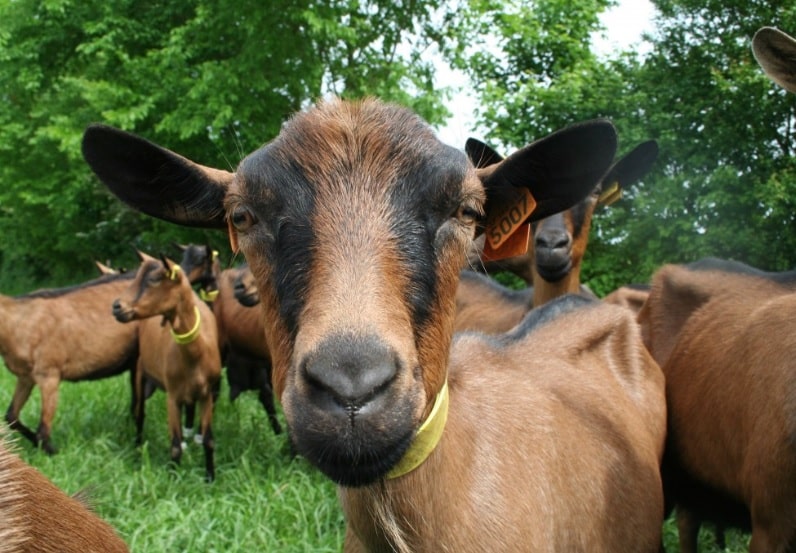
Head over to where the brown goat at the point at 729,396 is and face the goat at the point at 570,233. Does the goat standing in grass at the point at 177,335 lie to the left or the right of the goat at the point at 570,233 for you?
left

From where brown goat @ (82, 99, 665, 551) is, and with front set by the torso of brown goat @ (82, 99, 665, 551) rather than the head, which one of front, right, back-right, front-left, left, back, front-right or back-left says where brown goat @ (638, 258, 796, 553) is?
back

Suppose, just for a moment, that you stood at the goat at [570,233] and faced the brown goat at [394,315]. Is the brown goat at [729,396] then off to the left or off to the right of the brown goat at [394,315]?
left

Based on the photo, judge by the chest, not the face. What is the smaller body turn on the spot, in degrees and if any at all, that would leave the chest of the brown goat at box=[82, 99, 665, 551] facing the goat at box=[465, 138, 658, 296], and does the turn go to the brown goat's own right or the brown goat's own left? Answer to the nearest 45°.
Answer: approximately 135° to the brown goat's own right

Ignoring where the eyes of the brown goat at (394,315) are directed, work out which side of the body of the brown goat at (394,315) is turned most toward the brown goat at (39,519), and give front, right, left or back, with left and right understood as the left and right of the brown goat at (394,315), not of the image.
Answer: front

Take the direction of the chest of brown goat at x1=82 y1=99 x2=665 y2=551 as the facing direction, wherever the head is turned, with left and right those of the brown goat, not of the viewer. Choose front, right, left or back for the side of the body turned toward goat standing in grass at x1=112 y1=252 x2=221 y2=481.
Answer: right

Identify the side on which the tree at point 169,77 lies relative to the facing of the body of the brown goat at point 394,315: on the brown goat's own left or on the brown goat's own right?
on the brown goat's own right

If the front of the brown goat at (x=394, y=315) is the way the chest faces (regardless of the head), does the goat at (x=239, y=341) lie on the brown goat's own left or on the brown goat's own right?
on the brown goat's own right

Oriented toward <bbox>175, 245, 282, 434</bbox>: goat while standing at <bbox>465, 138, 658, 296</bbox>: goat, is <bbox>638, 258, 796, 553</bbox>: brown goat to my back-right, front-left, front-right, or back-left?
back-left

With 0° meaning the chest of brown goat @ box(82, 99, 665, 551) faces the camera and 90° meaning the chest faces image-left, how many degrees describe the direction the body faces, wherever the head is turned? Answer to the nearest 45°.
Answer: approximately 45°
